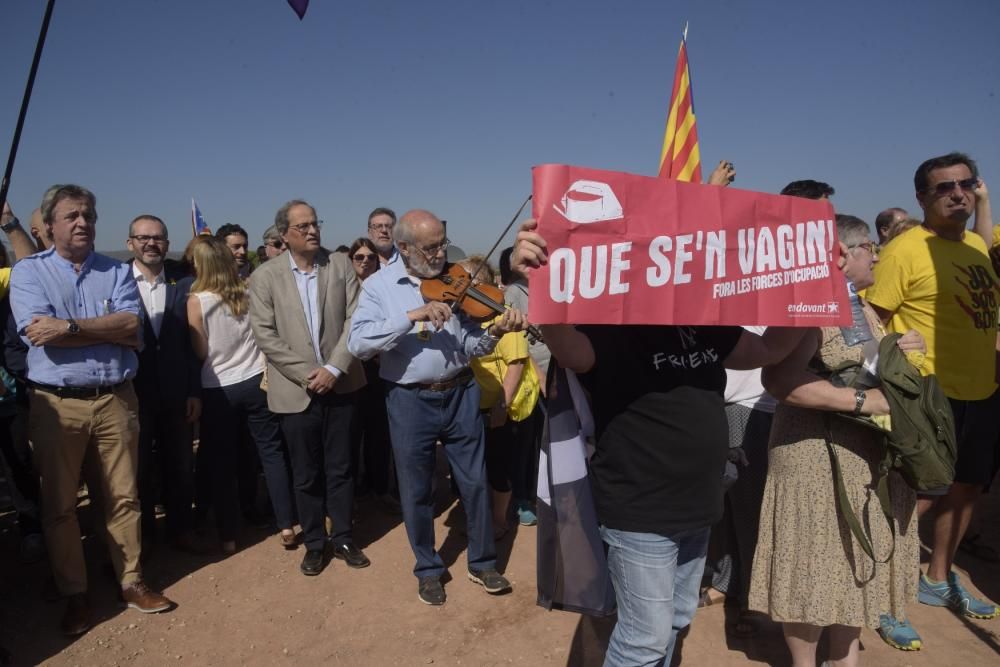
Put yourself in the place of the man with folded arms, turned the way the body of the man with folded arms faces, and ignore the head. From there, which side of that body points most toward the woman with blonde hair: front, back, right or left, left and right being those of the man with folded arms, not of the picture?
left

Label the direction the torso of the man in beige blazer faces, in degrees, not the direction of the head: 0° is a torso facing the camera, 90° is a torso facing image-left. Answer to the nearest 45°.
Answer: approximately 315°

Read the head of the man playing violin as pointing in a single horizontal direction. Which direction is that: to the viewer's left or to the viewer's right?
to the viewer's right

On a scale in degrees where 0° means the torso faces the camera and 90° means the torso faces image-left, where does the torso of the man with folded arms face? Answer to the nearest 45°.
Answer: approximately 315°

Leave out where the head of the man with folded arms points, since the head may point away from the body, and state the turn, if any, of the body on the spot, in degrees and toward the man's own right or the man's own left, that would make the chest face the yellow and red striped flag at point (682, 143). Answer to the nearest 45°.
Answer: approximately 45° to the man's own left

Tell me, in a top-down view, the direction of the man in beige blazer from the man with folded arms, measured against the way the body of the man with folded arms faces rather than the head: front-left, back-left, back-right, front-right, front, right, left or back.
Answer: front-left

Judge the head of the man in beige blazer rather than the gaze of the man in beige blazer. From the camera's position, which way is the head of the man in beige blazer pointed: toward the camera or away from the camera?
toward the camera

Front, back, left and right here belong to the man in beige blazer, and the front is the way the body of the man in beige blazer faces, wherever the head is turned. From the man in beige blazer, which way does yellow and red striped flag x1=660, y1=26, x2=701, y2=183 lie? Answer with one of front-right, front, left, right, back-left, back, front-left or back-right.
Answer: front-left

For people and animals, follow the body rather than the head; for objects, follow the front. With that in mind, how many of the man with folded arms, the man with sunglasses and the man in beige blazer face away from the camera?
0

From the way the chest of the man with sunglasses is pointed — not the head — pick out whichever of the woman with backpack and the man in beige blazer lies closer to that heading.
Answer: the woman with backpack

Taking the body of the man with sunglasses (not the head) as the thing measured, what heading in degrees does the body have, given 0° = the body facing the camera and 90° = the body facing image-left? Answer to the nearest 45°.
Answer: approximately 315°

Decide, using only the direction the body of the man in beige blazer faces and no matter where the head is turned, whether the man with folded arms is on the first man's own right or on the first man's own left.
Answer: on the first man's own right

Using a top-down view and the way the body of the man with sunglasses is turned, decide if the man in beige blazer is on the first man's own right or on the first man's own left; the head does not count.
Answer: on the first man's own right
